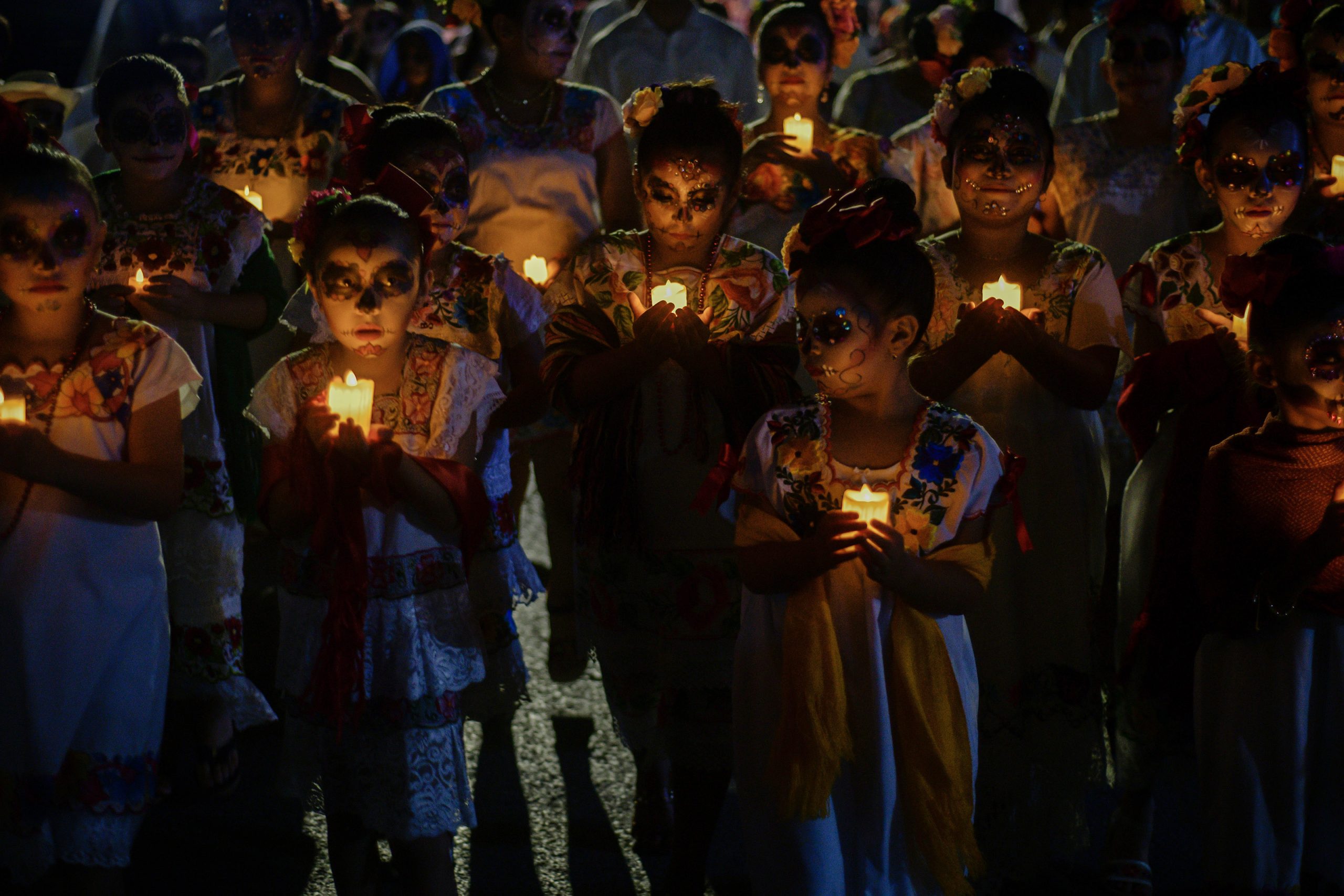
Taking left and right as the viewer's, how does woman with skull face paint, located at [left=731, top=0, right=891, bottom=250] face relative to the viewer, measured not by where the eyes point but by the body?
facing the viewer

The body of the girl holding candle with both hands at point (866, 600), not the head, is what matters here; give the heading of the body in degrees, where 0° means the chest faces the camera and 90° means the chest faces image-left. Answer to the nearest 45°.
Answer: approximately 0°

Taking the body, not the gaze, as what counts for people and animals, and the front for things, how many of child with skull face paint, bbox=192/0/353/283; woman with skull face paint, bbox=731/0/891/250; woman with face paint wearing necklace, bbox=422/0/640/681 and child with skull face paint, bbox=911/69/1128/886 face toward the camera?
4

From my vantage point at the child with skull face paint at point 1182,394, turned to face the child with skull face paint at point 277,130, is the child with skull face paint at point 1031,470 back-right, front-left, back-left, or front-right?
front-left

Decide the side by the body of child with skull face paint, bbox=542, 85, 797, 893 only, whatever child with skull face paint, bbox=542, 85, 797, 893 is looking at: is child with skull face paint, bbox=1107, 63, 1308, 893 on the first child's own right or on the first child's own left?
on the first child's own left

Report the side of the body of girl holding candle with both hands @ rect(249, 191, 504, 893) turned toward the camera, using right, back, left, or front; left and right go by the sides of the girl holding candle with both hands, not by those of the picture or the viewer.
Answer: front

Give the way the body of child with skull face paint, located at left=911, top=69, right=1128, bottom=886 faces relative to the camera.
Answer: toward the camera

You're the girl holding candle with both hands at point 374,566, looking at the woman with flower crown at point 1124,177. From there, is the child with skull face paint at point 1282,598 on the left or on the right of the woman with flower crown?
right

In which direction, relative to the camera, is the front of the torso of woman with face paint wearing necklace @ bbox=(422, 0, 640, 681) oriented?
toward the camera

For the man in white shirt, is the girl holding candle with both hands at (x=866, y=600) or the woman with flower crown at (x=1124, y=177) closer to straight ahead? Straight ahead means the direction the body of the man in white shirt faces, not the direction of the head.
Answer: the girl holding candle with both hands

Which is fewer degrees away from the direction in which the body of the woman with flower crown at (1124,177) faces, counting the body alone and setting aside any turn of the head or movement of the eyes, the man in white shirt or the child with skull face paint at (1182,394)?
the child with skull face paint

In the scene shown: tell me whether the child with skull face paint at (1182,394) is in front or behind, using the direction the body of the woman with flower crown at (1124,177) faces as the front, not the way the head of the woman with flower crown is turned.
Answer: in front
